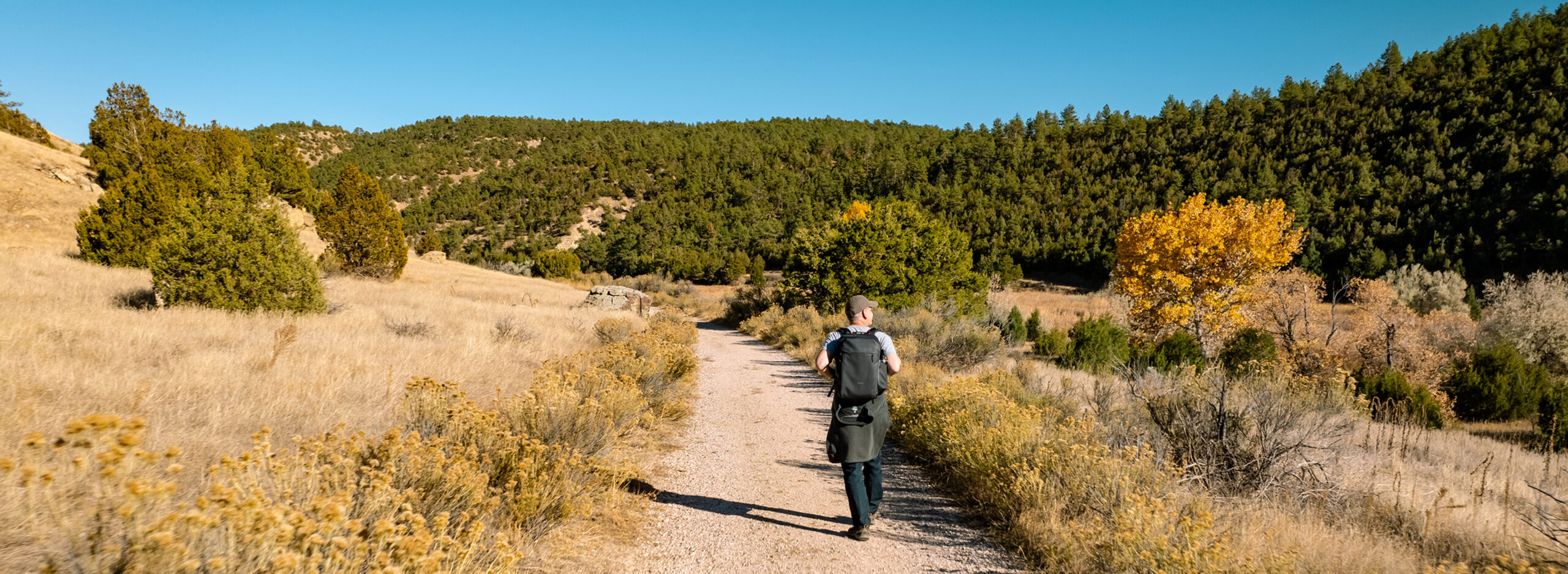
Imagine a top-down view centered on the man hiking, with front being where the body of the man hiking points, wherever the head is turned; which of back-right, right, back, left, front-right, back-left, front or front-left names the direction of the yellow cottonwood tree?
front-right

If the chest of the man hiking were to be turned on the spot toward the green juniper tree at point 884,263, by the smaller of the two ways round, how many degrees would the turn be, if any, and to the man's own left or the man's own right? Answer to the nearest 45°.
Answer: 0° — they already face it

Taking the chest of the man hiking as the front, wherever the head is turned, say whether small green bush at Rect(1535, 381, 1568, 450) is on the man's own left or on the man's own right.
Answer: on the man's own right

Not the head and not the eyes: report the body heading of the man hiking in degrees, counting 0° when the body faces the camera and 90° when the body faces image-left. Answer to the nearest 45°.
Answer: approximately 180°

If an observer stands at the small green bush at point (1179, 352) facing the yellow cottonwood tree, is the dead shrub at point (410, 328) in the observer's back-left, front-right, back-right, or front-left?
back-left

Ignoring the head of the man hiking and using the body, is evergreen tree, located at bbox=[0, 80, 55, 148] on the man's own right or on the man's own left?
on the man's own left

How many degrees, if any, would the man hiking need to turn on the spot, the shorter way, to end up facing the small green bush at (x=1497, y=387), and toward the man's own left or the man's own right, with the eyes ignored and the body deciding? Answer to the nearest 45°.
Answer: approximately 45° to the man's own right

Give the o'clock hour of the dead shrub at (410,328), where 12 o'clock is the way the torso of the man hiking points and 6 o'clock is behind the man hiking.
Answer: The dead shrub is roughly at 10 o'clock from the man hiking.

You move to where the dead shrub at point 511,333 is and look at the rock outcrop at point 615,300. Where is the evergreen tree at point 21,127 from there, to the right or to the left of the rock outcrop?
left

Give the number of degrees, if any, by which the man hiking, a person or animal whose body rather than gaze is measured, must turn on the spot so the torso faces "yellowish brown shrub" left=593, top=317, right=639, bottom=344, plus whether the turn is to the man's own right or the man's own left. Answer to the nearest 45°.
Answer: approximately 45° to the man's own left
